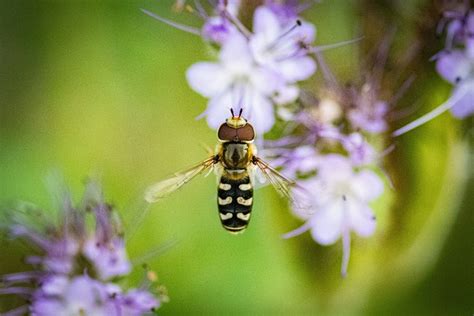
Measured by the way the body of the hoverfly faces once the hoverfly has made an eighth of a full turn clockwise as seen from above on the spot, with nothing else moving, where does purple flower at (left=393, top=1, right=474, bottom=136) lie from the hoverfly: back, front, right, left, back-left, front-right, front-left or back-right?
front-right

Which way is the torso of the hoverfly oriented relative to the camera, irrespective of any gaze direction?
away from the camera
